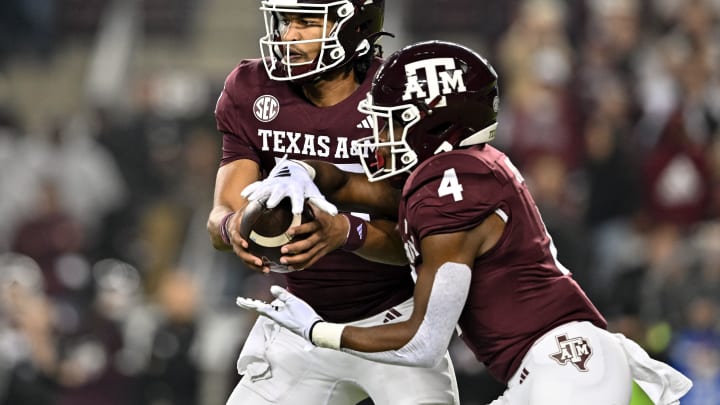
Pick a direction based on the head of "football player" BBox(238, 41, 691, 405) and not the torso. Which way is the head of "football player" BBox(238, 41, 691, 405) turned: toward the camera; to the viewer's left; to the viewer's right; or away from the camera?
to the viewer's left

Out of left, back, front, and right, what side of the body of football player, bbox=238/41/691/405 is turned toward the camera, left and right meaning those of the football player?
left

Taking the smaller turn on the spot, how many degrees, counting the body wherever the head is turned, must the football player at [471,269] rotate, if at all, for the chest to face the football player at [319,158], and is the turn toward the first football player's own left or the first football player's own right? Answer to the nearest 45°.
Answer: approximately 45° to the first football player's own right
